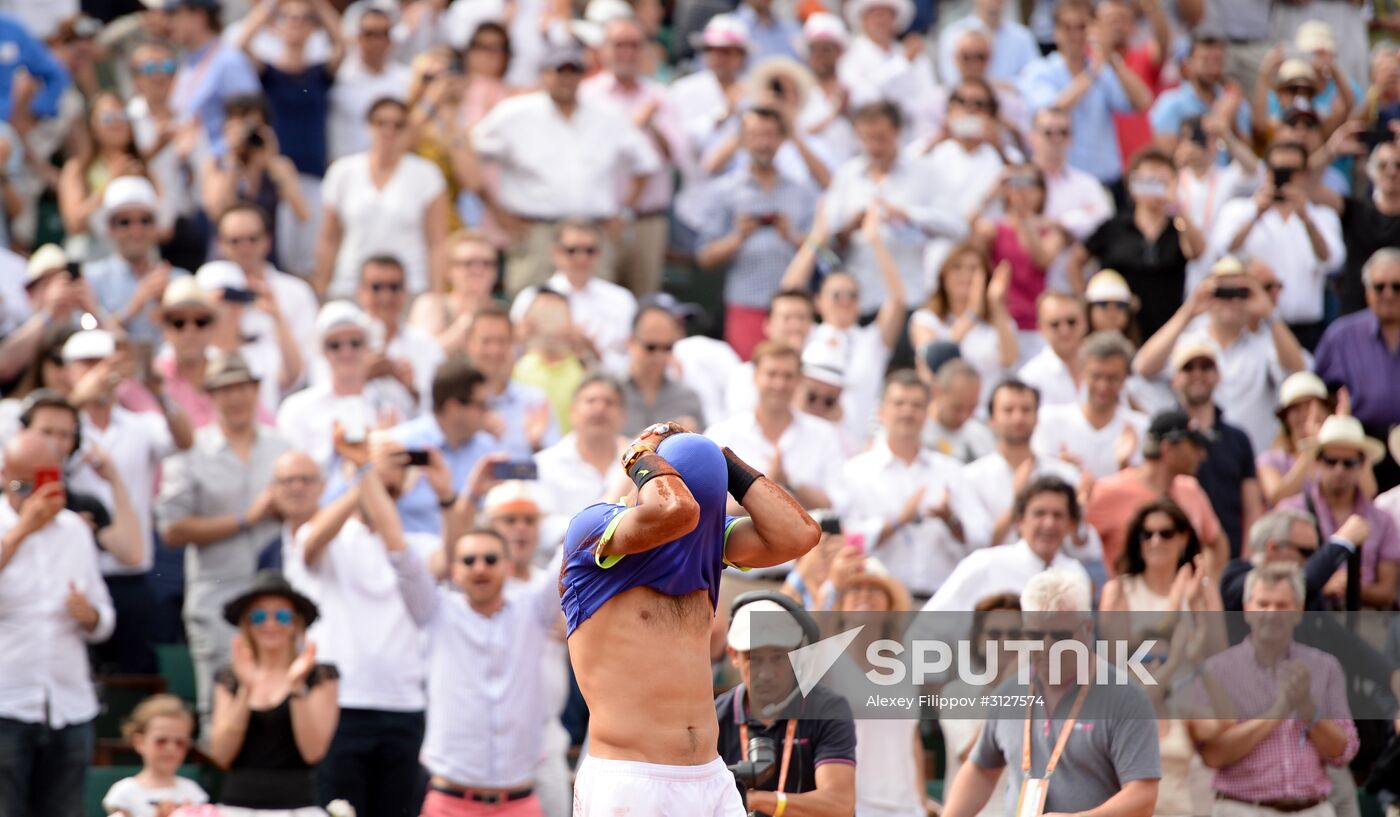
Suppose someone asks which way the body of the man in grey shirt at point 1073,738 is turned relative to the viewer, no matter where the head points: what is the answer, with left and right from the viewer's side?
facing the viewer and to the left of the viewer

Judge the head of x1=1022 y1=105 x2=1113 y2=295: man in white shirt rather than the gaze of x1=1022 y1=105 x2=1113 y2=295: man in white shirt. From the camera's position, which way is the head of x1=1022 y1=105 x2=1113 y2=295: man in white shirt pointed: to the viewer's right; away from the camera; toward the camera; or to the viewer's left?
toward the camera

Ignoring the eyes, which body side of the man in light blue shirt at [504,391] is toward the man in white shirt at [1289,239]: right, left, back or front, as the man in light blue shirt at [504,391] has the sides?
left

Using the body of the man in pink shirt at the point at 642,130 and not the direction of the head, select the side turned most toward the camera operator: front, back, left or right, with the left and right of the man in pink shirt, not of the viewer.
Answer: front

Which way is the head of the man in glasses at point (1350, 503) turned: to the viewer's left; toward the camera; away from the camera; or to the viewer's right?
toward the camera

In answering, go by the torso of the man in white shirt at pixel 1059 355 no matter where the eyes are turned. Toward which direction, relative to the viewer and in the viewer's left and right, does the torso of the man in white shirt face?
facing the viewer and to the right of the viewer

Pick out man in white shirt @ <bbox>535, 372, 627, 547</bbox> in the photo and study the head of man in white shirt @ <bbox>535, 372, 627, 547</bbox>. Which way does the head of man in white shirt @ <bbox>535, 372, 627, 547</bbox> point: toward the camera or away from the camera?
toward the camera

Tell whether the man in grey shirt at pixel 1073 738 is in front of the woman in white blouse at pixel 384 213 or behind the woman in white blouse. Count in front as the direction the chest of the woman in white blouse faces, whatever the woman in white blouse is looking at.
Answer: in front

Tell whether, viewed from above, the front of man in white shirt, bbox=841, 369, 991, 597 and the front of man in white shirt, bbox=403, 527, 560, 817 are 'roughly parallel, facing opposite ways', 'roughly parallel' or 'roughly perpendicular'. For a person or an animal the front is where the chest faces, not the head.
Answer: roughly parallel

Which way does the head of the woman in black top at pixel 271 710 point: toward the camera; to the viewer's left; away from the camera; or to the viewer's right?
toward the camera

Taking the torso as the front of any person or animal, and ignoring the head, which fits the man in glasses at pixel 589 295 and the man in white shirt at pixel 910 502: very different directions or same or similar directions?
same or similar directions

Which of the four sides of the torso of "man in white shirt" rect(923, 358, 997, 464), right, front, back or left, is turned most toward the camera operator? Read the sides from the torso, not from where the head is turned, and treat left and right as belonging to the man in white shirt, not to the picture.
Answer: front

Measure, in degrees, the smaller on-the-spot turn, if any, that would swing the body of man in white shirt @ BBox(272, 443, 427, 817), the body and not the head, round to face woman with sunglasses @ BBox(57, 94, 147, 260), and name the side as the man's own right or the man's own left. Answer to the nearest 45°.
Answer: approximately 180°

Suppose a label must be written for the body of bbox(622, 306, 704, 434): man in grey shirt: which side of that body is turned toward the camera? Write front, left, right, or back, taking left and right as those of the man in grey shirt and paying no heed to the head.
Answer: front

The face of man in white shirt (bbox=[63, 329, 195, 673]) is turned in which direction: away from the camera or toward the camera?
toward the camera

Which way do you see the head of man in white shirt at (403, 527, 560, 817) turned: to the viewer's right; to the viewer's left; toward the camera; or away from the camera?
toward the camera

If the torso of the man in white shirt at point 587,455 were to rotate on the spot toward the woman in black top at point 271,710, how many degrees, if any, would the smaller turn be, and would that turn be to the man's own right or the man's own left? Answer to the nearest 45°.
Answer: approximately 45° to the man's own right
